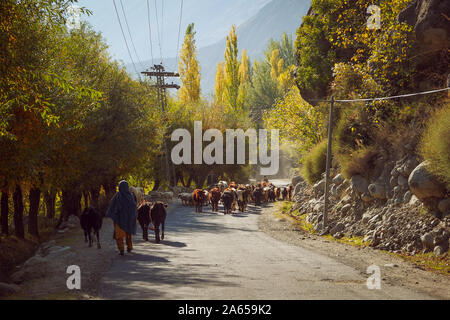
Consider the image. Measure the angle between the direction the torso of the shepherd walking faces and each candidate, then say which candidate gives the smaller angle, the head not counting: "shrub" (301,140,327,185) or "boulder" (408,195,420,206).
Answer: the shrub
